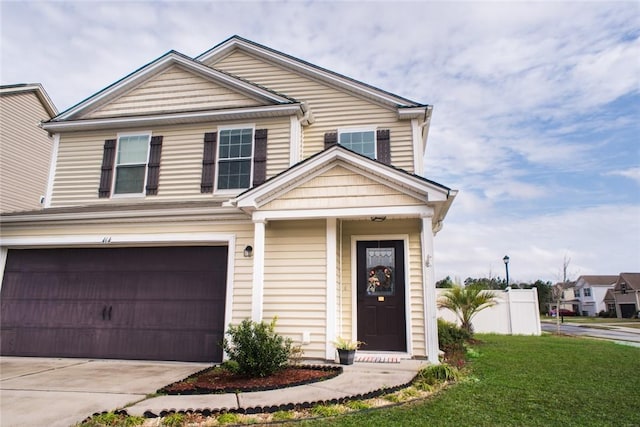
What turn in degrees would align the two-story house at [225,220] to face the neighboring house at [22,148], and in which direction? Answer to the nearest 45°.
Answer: approximately 135° to its right

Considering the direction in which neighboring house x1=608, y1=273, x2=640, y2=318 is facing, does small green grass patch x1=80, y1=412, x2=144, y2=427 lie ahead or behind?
ahead

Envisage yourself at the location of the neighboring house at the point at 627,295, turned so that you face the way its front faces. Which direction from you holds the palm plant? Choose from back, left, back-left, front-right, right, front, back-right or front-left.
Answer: front-left

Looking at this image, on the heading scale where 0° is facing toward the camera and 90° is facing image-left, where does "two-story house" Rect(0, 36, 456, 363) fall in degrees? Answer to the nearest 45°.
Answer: approximately 0°

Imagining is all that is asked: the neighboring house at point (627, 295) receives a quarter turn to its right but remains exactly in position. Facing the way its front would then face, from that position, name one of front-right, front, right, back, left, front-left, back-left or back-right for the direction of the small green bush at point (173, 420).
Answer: back-left

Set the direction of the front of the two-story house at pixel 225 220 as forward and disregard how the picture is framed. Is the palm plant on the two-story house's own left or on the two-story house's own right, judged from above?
on the two-story house's own left

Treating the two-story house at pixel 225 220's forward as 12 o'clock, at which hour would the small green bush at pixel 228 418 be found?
The small green bush is roughly at 12 o'clock from the two-story house.

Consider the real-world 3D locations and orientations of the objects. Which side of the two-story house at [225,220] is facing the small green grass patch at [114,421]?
front

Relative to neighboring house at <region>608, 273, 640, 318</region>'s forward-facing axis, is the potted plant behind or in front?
in front

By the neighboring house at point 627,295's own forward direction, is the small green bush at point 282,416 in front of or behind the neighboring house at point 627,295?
in front

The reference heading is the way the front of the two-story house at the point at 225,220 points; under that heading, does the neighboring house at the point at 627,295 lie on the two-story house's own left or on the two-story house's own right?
on the two-story house's own left

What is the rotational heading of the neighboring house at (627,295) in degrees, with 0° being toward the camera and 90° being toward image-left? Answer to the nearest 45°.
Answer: approximately 45°

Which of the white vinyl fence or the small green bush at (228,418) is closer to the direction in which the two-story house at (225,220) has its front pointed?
the small green bush

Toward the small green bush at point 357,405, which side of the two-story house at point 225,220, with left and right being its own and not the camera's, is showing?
front

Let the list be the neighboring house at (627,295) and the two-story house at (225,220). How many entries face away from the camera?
0
